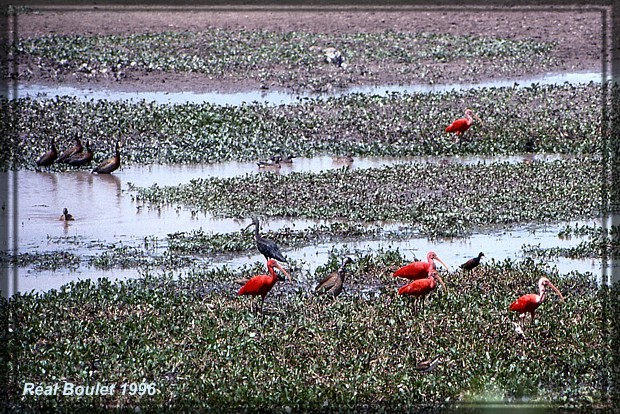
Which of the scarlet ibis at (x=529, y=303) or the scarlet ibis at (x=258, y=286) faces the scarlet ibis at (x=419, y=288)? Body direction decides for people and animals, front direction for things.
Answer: the scarlet ibis at (x=258, y=286)

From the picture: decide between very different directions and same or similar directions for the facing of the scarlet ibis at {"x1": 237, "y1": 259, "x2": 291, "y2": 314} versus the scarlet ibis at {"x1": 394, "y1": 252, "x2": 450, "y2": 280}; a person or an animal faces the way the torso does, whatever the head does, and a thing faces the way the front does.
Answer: same or similar directions

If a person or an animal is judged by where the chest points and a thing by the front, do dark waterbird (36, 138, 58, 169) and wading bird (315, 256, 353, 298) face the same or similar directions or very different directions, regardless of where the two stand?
same or similar directions

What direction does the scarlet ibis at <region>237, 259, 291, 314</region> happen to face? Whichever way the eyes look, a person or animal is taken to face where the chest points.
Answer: to the viewer's right

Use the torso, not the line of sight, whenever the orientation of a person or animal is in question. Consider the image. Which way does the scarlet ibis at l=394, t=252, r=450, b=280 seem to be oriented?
to the viewer's right

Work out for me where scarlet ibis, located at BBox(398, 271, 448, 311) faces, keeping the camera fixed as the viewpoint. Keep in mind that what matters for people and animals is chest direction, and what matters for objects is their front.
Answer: facing to the right of the viewer

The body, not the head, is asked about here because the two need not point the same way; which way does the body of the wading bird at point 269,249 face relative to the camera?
to the viewer's left

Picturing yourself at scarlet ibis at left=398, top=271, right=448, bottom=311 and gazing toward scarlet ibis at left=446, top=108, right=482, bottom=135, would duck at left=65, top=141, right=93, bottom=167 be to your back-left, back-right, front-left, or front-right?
front-left

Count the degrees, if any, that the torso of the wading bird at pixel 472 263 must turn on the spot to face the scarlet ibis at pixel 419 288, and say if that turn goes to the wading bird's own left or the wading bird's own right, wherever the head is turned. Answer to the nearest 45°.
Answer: approximately 90° to the wading bird's own right

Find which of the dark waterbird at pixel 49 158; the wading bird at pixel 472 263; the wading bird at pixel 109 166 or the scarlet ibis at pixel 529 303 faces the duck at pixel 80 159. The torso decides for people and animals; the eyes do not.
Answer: the dark waterbird

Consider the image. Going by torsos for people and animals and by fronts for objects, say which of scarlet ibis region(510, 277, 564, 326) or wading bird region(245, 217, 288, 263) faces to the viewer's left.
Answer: the wading bird

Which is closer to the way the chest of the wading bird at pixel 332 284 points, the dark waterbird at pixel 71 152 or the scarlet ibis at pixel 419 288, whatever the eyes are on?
the scarlet ibis

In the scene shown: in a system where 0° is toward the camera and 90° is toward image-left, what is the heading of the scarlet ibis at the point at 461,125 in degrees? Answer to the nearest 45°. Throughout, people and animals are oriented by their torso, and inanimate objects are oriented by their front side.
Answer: approximately 270°

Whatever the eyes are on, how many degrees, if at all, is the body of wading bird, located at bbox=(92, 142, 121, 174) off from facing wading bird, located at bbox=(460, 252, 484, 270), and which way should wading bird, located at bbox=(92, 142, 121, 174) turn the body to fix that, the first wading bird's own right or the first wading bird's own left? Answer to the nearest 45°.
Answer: approximately 45° to the first wading bird's own right
